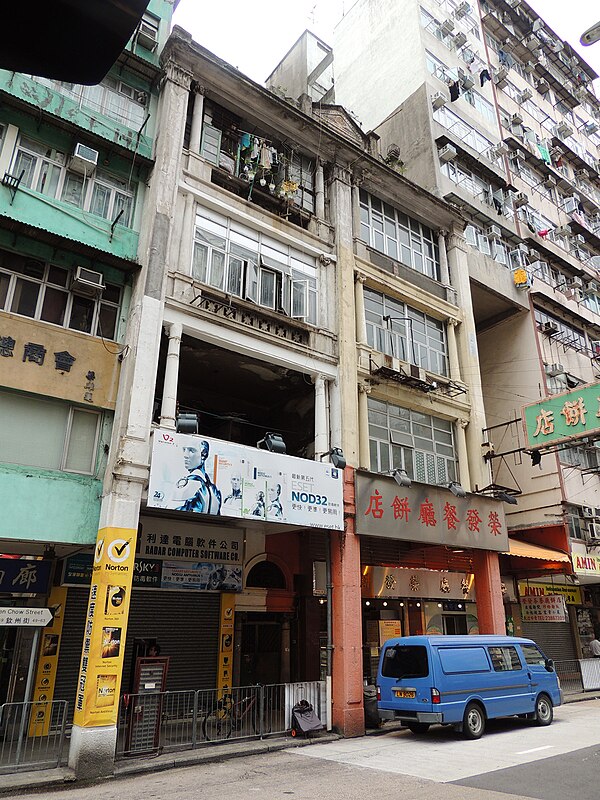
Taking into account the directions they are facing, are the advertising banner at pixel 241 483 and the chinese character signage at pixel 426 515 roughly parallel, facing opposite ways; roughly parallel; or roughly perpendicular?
roughly parallel

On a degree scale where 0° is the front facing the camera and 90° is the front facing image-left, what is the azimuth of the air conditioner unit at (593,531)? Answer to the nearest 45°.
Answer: approximately 315°

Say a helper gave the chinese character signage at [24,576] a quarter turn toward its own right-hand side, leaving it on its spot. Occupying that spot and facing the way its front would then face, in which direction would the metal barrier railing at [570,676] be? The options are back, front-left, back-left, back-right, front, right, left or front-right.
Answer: back

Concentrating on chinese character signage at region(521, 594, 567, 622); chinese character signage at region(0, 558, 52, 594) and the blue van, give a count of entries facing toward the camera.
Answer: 2

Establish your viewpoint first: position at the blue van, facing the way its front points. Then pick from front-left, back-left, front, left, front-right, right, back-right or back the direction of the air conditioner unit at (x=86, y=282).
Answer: back

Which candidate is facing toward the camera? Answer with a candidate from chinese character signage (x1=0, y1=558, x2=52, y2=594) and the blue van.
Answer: the chinese character signage

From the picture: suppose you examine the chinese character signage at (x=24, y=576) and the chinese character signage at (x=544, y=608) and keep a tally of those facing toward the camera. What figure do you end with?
2

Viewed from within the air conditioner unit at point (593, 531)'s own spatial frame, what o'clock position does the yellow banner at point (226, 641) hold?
The yellow banner is roughly at 3 o'clock from the air conditioner unit.

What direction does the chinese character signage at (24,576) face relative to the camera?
toward the camera

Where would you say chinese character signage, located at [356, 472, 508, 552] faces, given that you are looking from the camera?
facing the viewer and to the right of the viewer

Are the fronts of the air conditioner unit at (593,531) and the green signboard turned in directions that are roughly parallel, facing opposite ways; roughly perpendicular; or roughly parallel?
roughly perpendicular

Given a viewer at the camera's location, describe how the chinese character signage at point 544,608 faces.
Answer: facing the viewer

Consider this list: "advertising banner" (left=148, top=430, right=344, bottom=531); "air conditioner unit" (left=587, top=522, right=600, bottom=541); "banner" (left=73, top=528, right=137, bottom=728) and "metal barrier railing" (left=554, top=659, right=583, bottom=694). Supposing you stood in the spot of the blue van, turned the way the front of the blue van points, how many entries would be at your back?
2

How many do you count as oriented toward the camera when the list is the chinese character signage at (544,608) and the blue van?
1

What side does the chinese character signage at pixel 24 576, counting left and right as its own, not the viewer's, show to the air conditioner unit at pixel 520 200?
left

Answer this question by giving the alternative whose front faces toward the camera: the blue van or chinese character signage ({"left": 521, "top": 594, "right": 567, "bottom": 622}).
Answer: the chinese character signage
